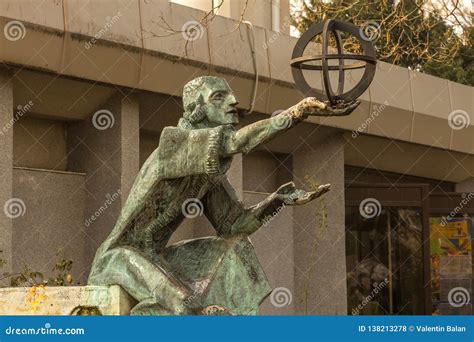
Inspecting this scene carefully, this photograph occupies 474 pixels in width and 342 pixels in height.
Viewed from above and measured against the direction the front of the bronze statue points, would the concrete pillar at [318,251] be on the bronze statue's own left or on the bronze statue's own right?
on the bronze statue's own left

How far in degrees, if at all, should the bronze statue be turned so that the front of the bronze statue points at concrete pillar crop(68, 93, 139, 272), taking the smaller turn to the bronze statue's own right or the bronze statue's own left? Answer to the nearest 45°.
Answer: approximately 90° to the bronze statue's own left

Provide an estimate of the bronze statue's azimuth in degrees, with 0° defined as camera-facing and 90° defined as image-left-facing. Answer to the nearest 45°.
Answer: approximately 270°

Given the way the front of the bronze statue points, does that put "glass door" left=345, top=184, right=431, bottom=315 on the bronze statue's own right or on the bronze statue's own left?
on the bronze statue's own left
